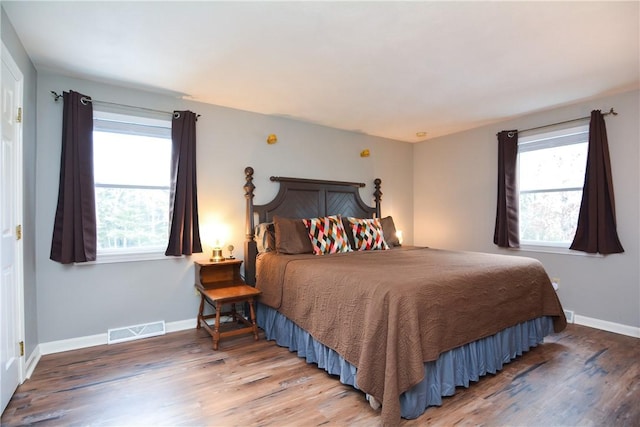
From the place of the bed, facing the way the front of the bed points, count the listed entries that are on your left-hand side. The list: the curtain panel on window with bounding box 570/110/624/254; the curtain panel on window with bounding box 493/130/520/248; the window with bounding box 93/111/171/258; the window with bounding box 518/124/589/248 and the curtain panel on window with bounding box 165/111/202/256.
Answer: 3

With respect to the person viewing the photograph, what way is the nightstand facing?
facing the viewer and to the right of the viewer

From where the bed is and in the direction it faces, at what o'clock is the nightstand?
The nightstand is roughly at 5 o'clock from the bed.

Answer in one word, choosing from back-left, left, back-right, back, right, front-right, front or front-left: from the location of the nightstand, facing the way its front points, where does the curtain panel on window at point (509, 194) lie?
front-left

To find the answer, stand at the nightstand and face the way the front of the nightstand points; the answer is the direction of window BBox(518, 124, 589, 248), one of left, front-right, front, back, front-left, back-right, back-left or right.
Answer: front-left

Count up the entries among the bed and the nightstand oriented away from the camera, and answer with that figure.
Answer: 0
